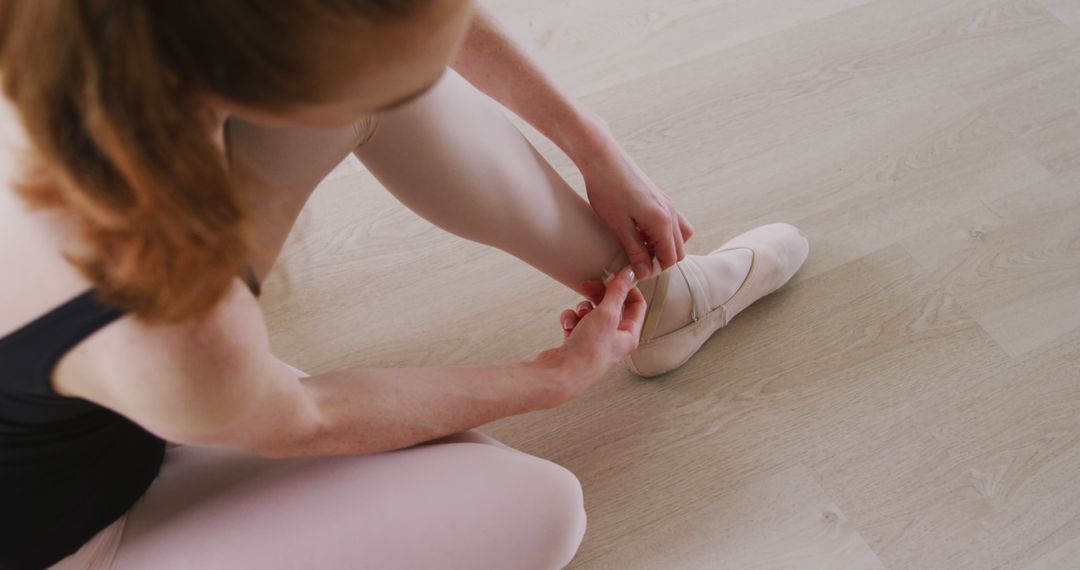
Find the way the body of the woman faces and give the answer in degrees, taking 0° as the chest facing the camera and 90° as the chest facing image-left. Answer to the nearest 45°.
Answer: approximately 270°
